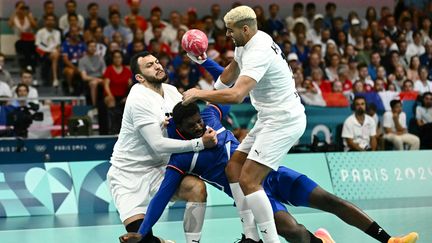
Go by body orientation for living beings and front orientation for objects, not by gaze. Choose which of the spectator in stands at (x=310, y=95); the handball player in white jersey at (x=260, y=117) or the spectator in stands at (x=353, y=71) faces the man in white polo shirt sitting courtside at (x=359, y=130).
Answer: the spectator in stands at (x=353, y=71)

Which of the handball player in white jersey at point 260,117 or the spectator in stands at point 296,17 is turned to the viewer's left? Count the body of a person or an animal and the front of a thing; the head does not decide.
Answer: the handball player in white jersey

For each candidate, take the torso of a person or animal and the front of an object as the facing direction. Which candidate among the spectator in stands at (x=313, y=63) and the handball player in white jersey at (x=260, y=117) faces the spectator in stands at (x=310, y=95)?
the spectator in stands at (x=313, y=63)

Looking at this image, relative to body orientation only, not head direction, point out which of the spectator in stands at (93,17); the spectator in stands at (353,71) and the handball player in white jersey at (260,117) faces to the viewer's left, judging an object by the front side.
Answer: the handball player in white jersey

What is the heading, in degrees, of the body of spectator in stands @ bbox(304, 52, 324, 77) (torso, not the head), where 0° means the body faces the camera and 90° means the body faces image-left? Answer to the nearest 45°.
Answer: approximately 0°

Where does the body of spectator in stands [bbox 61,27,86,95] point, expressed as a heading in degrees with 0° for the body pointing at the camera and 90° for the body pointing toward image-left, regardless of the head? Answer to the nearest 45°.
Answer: approximately 0°

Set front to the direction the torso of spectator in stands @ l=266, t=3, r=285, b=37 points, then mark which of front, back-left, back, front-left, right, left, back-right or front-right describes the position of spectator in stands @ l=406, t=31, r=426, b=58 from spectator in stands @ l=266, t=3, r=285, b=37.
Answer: left

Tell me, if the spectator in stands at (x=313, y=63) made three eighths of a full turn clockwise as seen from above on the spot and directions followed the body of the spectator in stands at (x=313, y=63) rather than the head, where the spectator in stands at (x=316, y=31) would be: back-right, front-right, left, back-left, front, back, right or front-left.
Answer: front-right

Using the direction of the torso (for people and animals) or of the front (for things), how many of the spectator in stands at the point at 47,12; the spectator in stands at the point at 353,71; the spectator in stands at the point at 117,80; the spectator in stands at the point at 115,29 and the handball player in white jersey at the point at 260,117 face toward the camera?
4
